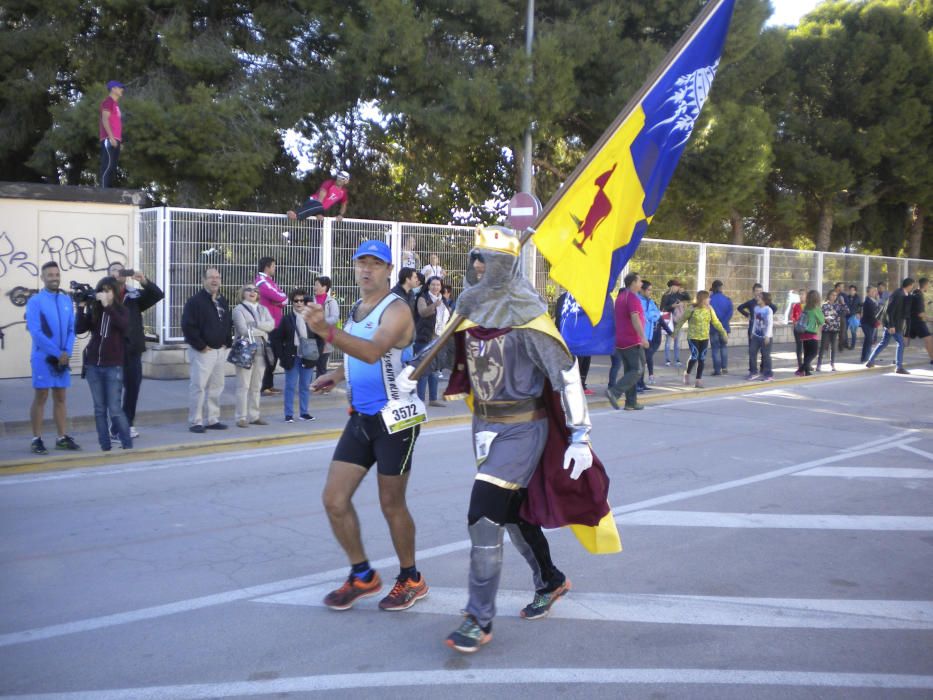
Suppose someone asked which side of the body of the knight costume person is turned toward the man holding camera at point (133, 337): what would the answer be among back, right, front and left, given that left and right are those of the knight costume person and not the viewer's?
right

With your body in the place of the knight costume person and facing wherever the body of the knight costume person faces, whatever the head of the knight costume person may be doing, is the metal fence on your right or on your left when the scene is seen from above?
on your right

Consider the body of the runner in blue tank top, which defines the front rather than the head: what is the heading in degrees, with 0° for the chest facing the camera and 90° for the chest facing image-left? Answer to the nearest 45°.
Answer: approximately 45°

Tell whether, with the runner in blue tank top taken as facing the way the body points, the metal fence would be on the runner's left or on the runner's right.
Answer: on the runner's right

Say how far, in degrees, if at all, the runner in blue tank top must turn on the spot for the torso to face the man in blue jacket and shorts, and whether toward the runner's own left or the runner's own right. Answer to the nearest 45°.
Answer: approximately 90° to the runner's own right

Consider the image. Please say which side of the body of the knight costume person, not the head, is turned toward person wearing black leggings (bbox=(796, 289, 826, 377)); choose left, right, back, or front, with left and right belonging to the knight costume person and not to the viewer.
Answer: back

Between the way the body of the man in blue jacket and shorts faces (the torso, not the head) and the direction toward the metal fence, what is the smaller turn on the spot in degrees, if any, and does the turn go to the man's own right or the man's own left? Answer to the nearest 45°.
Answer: approximately 90° to the man's own left

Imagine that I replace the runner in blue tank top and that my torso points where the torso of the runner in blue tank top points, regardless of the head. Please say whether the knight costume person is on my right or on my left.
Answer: on my left

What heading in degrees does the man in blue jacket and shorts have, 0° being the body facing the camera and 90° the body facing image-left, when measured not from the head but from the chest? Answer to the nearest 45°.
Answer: approximately 315°

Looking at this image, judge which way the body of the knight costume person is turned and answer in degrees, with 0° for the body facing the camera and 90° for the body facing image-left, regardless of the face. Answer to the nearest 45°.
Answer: approximately 45°

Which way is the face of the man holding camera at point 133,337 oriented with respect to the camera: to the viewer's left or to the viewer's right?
to the viewer's right
